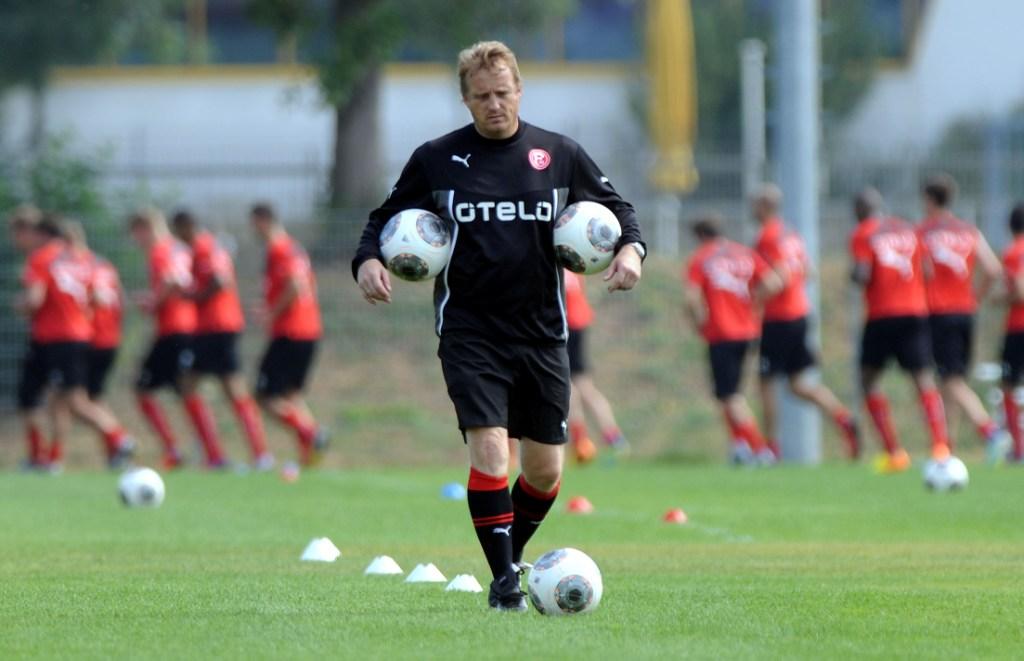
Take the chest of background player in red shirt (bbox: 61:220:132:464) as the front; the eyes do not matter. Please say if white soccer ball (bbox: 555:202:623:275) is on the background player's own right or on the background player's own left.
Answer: on the background player's own left

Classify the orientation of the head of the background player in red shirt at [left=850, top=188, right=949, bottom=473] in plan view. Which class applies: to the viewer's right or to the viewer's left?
to the viewer's left

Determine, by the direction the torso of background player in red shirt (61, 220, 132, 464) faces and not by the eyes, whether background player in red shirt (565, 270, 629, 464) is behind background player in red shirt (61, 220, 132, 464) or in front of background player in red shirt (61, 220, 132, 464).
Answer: behind

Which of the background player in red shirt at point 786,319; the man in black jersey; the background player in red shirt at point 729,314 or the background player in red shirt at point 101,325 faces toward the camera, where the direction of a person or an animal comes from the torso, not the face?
the man in black jersey

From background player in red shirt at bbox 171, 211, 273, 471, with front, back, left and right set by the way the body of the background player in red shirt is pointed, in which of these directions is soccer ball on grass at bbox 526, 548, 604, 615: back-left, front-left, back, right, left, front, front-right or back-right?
left

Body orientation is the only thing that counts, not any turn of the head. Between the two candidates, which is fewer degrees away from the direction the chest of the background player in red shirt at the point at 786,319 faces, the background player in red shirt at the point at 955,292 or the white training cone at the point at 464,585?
the white training cone

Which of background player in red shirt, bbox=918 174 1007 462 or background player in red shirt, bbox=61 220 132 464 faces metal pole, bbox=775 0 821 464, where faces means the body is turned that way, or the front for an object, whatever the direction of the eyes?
background player in red shirt, bbox=918 174 1007 462

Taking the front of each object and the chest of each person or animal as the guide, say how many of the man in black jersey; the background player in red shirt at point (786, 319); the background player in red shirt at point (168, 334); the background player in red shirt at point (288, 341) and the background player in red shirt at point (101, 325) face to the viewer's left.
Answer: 4

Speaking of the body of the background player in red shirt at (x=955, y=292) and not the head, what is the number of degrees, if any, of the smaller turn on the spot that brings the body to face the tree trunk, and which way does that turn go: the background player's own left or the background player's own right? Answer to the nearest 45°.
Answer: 0° — they already face it

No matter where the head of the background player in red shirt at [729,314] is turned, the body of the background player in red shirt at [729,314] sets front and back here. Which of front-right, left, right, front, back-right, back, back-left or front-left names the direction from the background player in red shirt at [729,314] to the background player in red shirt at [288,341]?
front-left

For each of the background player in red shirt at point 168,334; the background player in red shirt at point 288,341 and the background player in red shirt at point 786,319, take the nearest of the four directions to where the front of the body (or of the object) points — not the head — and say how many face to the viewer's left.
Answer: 3

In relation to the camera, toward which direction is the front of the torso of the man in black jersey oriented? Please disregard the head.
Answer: toward the camera

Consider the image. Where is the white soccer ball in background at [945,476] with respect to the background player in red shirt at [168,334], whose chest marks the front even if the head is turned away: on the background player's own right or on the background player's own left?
on the background player's own left

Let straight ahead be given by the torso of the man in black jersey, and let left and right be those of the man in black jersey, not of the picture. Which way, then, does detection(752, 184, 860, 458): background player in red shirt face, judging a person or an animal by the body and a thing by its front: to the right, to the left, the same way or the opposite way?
to the right
